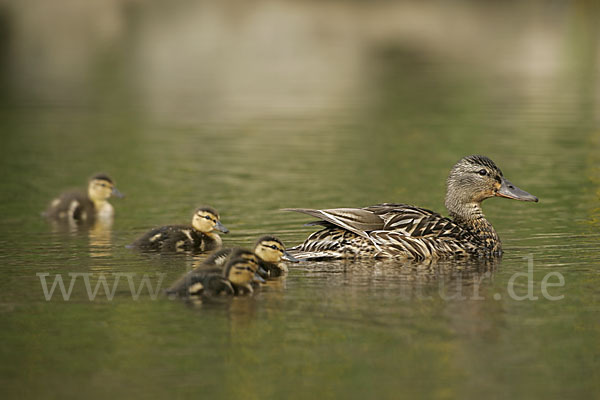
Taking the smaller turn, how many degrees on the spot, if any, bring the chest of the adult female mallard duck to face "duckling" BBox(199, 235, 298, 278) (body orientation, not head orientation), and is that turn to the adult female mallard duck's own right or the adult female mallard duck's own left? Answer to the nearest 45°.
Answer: approximately 135° to the adult female mallard duck's own right

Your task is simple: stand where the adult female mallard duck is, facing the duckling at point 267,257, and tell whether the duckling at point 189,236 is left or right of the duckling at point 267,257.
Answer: right

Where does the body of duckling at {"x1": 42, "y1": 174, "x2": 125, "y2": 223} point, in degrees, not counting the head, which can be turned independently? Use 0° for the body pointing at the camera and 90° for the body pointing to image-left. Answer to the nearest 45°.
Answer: approximately 270°

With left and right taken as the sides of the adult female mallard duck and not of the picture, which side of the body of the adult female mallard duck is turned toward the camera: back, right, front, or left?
right

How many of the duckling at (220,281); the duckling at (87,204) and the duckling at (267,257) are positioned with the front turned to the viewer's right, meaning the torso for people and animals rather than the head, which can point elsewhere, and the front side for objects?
3

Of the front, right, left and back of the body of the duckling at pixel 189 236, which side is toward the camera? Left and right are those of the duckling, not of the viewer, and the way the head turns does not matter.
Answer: right

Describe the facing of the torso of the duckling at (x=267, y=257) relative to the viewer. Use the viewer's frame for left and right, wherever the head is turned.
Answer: facing to the right of the viewer

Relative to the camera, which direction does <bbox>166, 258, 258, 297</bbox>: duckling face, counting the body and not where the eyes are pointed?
to the viewer's right
